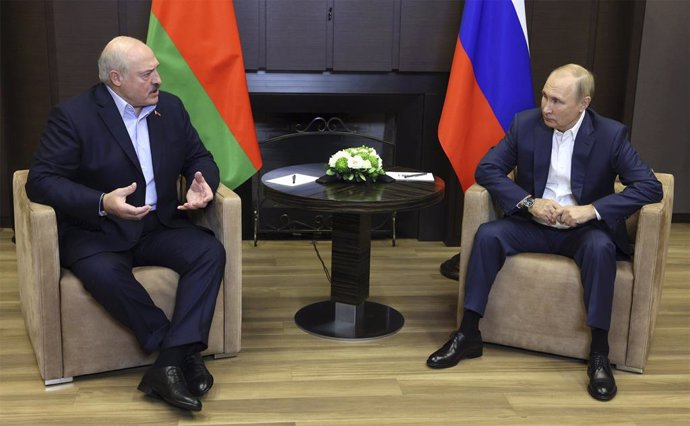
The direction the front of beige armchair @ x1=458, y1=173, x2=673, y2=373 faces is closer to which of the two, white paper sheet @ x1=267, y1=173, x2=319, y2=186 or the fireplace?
the white paper sheet

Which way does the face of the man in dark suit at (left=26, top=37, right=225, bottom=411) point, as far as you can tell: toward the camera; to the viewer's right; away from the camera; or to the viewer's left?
to the viewer's right

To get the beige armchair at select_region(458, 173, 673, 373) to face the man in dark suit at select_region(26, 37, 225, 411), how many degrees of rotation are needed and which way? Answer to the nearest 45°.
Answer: approximately 45° to its right

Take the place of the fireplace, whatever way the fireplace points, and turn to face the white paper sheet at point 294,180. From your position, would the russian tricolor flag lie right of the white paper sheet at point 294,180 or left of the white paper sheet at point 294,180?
left

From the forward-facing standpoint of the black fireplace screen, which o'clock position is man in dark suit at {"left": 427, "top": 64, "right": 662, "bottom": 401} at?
The man in dark suit is roughly at 11 o'clock from the black fireplace screen.

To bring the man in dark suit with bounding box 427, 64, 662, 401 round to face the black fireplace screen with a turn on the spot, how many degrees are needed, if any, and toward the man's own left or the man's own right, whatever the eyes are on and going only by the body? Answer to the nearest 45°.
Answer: approximately 90° to the man's own right

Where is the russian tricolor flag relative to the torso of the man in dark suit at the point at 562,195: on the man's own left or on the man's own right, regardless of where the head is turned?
on the man's own right

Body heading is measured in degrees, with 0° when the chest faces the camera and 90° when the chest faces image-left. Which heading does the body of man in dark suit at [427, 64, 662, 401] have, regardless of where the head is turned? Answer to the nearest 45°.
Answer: approximately 45°

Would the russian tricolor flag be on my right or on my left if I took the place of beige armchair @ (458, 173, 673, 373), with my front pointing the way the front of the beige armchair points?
on my right
